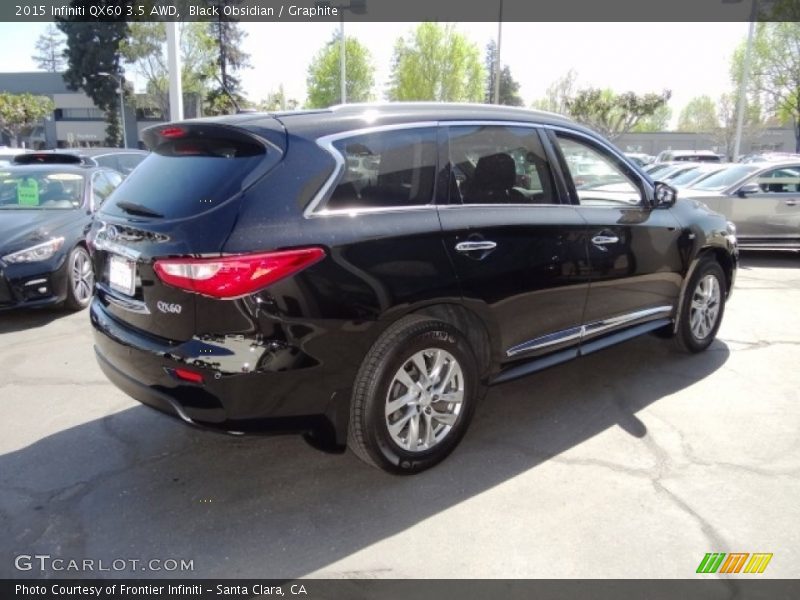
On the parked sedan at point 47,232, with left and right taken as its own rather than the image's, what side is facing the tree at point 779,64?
back

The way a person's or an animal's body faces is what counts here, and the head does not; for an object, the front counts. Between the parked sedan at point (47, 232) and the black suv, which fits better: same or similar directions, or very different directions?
very different directions

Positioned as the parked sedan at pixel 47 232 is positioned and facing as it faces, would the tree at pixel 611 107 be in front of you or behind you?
behind

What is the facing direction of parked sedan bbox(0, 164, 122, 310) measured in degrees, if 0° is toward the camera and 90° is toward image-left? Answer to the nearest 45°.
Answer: approximately 45°

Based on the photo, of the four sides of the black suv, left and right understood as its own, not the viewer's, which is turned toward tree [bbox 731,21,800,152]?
front

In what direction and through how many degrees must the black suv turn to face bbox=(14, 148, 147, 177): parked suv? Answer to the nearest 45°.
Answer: approximately 90° to its left

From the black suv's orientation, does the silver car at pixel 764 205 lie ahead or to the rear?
ahead

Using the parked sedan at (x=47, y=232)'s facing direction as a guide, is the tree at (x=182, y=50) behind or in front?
behind

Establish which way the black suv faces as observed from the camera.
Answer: facing away from the viewer and to the right of the viewer

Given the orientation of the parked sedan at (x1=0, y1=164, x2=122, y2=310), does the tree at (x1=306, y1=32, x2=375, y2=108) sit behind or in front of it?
behind

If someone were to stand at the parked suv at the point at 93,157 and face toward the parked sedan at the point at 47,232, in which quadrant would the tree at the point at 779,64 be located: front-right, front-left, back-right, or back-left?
back-left

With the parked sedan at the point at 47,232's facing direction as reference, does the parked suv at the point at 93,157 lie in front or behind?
behind
